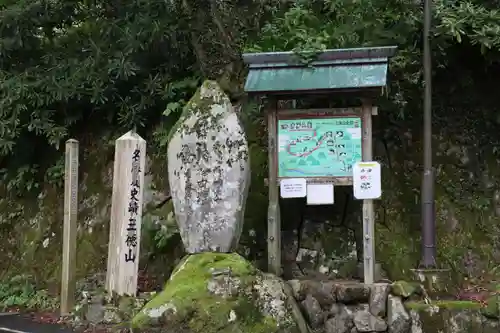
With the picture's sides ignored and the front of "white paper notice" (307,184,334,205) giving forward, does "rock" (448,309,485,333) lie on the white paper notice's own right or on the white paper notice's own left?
on the white paper notice's own left

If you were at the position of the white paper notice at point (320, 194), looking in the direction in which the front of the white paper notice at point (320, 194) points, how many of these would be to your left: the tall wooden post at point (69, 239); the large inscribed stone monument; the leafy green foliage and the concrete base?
1

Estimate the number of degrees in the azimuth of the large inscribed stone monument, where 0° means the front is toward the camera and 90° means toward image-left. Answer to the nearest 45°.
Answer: approximately 0°

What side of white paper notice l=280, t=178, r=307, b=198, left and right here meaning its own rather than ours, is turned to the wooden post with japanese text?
right

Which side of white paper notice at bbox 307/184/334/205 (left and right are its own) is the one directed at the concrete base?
left

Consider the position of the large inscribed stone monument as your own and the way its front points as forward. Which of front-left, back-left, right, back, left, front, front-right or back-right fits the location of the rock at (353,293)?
left

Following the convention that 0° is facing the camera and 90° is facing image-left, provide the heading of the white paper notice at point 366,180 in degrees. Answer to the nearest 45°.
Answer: approximately 0°

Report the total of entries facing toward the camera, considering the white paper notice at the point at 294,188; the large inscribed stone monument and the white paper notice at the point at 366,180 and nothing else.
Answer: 3
